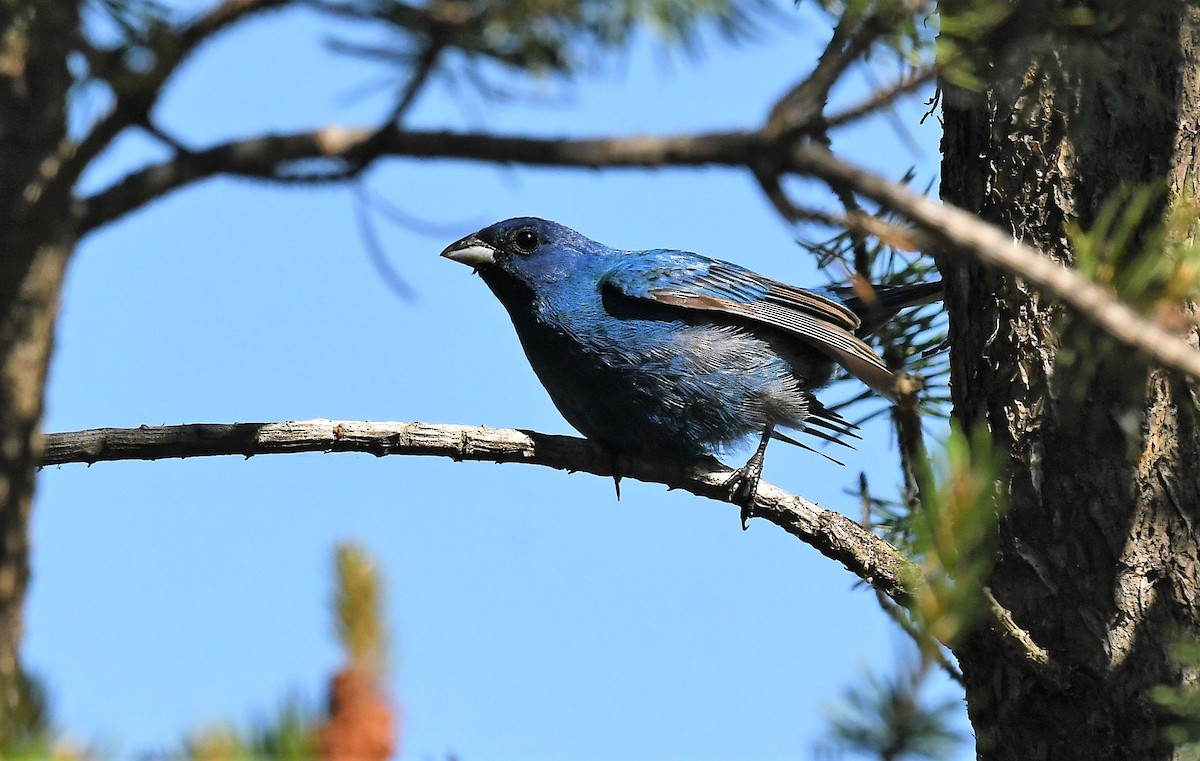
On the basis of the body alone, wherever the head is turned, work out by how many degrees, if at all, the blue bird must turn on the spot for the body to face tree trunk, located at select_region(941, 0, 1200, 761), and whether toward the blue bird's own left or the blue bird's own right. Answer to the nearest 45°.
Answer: approximately 135° to the blue bird's own left

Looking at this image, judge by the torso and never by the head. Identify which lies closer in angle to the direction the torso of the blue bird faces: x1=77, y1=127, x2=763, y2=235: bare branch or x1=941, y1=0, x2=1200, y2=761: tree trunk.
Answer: the bare branch

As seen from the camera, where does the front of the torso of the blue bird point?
to the viewer's left
